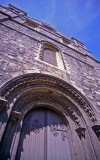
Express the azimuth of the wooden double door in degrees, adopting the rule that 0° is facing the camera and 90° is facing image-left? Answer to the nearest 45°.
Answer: approximately 0°
